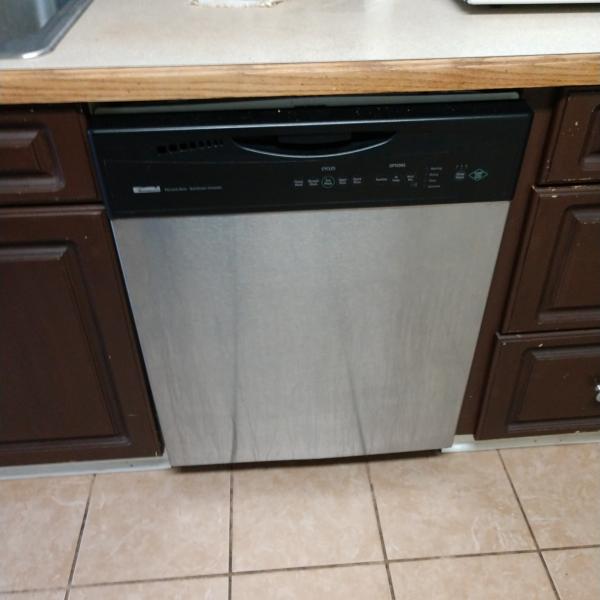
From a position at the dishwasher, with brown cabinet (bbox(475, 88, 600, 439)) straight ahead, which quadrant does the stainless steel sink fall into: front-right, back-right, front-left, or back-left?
back-left

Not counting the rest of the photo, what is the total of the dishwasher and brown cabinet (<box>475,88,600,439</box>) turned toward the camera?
2

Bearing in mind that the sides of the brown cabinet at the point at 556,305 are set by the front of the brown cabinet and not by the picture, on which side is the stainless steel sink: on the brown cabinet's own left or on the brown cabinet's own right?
on the brown cabinet's own right

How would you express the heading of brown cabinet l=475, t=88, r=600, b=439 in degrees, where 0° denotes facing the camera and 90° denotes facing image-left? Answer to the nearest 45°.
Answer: approximately 0°
